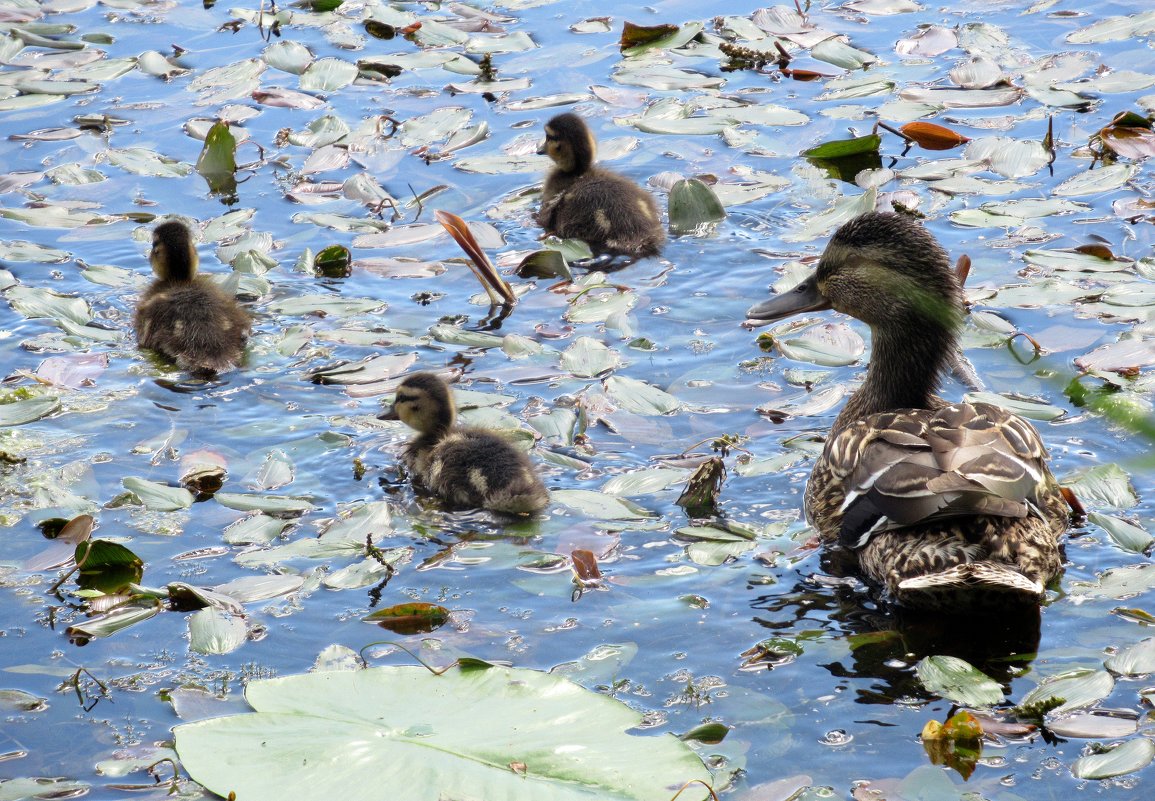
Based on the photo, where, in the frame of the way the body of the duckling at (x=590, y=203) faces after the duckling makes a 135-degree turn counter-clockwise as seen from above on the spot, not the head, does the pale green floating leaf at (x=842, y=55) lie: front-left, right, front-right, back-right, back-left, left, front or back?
back-left

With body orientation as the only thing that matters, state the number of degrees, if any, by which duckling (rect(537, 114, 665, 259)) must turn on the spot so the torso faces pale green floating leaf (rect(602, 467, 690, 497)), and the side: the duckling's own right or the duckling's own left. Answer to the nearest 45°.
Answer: approximately 135° to the duckling's own left

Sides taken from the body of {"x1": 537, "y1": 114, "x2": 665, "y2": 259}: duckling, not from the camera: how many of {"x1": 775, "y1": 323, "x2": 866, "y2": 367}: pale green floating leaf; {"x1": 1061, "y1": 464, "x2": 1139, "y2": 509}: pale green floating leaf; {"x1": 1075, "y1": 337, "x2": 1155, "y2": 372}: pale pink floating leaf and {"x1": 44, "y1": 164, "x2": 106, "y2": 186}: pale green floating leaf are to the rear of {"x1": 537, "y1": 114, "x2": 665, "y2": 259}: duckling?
3

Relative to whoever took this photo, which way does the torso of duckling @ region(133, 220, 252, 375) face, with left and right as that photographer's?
facing away from the viewer and to the left of the viewer

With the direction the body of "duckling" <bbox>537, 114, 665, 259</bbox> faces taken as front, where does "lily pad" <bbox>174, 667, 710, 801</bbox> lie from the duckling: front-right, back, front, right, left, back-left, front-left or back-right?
back-left

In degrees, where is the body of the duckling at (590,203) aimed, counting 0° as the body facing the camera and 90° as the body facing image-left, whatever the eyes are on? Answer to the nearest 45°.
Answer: approximately 135°

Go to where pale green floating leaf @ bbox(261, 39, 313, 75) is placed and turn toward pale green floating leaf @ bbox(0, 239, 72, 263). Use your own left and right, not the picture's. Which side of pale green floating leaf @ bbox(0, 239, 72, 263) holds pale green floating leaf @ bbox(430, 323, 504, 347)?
left

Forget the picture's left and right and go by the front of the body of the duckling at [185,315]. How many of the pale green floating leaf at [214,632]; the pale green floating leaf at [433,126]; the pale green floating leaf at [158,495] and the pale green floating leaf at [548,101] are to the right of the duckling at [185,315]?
2

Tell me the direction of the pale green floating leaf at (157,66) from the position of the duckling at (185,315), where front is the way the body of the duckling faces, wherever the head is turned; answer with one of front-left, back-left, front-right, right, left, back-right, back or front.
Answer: front-right

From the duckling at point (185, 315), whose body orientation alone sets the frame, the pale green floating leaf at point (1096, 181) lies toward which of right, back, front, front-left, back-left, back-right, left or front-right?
back-right

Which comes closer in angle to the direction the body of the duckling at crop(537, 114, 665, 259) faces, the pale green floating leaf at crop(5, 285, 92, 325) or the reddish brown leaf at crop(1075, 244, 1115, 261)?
the pale green floating leaf

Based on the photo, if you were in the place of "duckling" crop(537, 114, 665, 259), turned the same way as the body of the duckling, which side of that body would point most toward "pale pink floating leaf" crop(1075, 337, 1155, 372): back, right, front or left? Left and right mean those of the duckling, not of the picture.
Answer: back
